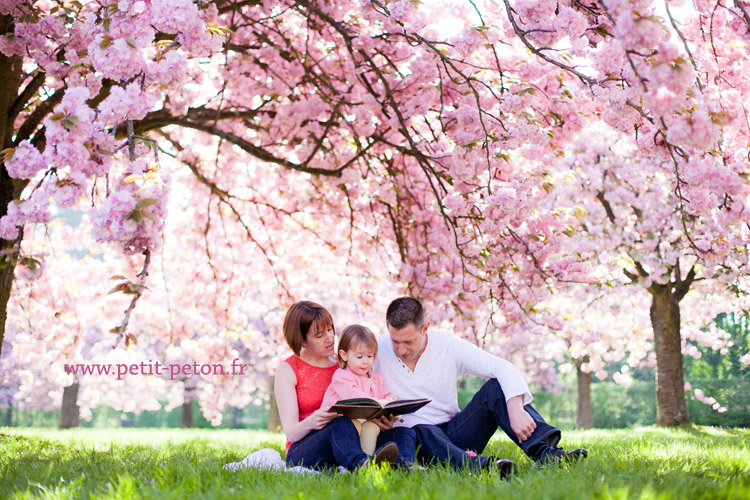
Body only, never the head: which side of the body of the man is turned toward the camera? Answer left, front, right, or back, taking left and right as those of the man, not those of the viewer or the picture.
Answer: front

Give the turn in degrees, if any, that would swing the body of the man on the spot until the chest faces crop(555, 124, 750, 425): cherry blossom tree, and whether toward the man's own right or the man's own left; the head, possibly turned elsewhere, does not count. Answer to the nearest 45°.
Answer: approximately 180°

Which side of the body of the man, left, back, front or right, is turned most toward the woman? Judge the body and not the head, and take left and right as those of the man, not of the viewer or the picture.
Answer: right

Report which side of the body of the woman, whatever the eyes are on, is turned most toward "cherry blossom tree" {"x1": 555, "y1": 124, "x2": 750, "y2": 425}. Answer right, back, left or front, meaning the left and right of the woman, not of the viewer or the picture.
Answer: left

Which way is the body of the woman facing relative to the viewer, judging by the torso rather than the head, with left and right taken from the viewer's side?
facing the viewer and to the right of the viewer

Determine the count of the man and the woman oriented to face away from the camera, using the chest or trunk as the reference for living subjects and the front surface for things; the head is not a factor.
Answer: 0

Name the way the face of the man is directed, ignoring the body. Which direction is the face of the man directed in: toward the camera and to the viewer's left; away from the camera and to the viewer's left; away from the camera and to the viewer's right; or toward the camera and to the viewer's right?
toward the camera and to the viewer's left

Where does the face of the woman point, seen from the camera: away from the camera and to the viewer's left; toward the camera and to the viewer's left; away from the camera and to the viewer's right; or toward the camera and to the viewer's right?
toward the camera and to the viewer's right
